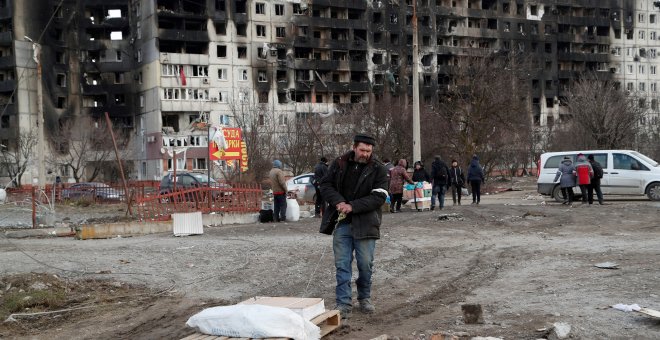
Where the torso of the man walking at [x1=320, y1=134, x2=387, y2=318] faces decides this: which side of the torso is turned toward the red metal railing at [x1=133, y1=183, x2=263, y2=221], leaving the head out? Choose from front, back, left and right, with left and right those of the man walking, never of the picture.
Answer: back

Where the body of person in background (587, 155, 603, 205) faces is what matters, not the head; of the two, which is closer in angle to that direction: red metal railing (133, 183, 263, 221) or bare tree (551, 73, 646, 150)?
the bare tree

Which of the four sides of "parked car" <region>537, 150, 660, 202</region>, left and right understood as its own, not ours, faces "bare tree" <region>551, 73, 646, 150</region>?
left

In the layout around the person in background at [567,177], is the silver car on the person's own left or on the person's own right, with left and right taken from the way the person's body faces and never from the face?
on the person's own left

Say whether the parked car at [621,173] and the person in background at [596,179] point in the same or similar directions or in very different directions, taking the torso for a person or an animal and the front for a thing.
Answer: very different directions

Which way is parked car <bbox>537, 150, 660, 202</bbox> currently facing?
to the viewer's right

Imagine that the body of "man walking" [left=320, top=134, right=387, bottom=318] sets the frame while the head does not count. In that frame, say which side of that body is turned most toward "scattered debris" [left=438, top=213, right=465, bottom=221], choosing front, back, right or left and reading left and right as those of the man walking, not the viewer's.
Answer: back
